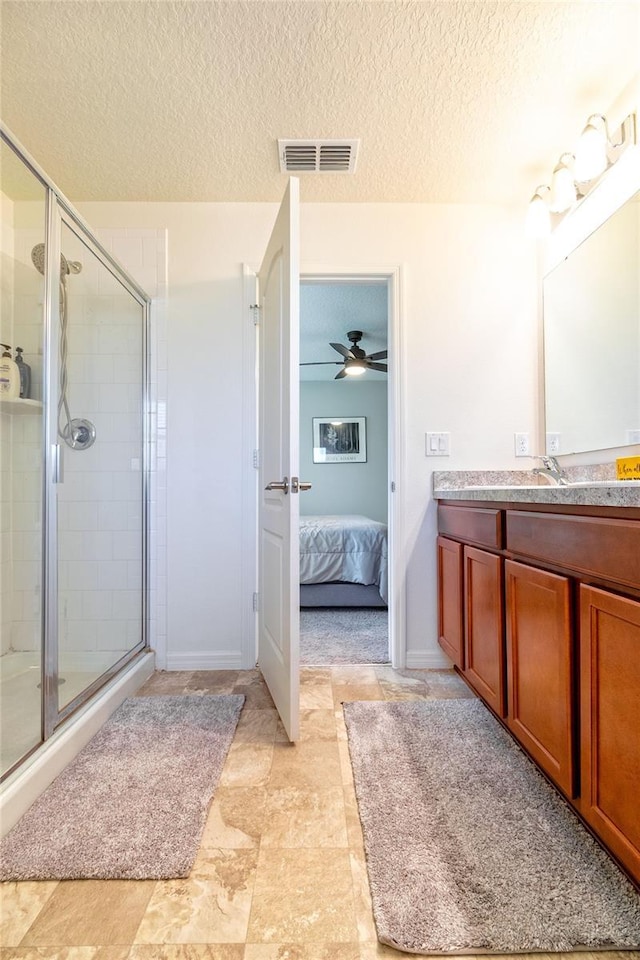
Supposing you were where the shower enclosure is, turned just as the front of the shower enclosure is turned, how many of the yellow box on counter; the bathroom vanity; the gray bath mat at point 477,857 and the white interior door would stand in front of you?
4

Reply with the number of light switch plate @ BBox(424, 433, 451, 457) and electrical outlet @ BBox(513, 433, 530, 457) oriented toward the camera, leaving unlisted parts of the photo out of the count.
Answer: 2

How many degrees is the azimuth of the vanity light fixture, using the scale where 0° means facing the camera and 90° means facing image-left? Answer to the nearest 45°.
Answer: approximately 45°

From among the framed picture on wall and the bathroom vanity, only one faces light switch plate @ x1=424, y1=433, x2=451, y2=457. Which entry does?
the framed picture on wall

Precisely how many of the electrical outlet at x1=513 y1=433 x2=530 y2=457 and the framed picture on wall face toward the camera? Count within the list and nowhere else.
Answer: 2

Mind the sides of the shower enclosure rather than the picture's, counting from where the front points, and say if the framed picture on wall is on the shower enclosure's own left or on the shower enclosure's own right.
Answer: on the shower enclosure's own left

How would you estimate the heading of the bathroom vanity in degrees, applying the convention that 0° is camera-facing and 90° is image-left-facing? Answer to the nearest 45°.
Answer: approximately 45°

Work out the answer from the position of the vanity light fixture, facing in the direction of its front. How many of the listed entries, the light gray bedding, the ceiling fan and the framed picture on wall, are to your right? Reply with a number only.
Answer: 3

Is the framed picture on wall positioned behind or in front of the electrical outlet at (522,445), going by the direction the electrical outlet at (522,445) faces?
behind

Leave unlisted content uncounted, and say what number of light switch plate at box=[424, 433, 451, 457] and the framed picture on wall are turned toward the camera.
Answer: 2
